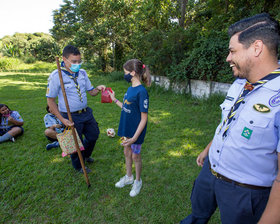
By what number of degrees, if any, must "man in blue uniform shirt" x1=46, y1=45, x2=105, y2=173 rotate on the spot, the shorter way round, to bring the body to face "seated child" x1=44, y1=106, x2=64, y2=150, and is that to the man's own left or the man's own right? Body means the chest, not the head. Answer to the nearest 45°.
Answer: approximately 135° to the man's own left

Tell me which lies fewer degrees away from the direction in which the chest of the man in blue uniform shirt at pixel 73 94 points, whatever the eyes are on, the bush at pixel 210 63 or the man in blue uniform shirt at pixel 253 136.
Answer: the man in blue uniform shirt

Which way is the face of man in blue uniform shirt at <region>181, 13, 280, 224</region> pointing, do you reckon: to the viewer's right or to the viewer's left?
to the viewer's left

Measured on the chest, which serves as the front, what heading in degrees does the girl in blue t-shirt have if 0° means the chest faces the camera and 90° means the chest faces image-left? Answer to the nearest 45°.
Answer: approximately 45°

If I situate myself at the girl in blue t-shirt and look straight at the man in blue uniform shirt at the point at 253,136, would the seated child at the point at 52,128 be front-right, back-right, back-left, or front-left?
back-right

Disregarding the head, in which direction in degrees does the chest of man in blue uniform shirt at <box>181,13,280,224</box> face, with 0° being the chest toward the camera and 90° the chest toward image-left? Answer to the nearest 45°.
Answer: approximately 45°

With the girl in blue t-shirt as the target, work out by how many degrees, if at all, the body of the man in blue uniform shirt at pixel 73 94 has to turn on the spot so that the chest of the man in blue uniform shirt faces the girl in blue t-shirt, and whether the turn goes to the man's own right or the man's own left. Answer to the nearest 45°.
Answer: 0° — they already face them

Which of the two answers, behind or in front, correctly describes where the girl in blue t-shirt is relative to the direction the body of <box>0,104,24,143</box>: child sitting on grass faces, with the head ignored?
in front

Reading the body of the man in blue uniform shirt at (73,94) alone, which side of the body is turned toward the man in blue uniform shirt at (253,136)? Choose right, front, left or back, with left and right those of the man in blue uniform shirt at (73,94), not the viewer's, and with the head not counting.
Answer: front

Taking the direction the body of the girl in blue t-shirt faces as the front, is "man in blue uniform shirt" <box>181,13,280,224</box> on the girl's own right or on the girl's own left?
on the girl's own left

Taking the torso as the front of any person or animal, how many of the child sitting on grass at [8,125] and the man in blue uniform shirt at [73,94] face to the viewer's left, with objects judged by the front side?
0

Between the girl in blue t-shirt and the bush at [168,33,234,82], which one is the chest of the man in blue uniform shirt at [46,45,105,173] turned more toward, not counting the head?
the girl in blue t-shirt

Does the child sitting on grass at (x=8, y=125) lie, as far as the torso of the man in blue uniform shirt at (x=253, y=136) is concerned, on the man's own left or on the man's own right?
on the man's own right

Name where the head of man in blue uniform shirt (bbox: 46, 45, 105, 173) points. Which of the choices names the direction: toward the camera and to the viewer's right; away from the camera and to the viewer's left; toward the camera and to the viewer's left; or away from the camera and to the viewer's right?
toward the camera and to the viewer's right

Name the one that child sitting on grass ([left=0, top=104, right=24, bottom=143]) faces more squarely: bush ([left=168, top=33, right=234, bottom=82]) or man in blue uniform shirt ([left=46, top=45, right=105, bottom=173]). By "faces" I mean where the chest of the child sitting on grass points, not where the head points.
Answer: the man in blue uniform shirt

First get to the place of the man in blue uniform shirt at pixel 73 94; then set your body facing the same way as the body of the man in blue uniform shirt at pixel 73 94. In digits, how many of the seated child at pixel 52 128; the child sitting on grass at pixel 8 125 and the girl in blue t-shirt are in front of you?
1

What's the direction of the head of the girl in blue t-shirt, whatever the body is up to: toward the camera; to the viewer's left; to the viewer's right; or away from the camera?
to the viewer's left
